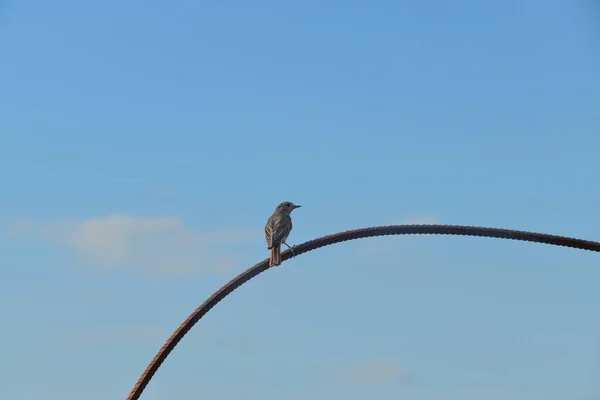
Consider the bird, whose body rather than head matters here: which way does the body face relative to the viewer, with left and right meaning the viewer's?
facing away from the viewer and to the right of the viewer
